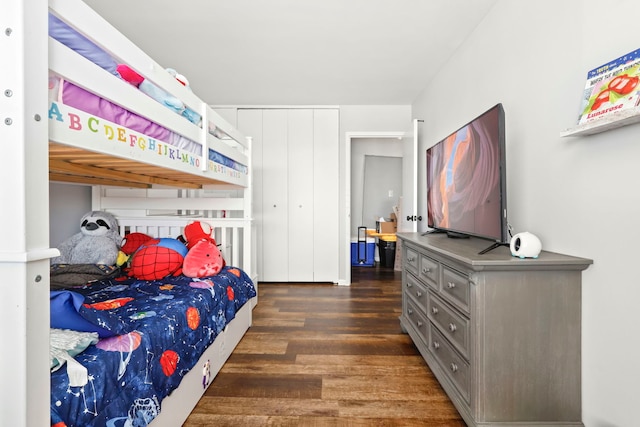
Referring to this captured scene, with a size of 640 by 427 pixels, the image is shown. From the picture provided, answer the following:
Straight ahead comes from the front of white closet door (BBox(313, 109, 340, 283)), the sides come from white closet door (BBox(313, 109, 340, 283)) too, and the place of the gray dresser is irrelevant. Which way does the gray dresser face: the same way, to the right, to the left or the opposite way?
to the right

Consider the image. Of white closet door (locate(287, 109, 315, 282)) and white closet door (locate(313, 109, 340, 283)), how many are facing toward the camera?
2

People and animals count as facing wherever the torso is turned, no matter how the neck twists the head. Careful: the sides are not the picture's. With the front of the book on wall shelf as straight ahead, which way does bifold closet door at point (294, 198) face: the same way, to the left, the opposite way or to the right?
to the left

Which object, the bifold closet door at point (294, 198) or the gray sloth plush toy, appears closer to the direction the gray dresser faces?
the gray sloth plush toy

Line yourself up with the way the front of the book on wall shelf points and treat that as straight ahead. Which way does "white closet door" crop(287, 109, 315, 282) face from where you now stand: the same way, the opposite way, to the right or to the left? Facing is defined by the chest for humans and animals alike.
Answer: to the left

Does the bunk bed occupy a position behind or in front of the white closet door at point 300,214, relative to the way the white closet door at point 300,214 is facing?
in front

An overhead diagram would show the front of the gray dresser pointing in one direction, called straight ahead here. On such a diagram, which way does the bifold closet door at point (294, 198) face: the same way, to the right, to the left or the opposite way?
to the left

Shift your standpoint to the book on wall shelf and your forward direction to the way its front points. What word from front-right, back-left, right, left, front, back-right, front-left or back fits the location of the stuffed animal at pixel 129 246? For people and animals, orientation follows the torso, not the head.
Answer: front-right

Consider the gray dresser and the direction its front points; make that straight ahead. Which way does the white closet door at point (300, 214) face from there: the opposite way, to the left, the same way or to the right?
to the left

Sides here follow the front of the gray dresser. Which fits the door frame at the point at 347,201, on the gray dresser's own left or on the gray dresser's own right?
on the gray dresser's own right

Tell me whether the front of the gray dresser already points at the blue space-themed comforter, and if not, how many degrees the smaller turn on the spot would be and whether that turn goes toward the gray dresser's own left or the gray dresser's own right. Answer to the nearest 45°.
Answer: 0° — it already faces it

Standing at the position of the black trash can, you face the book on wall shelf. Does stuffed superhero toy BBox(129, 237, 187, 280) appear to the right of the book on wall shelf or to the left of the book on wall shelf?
right
